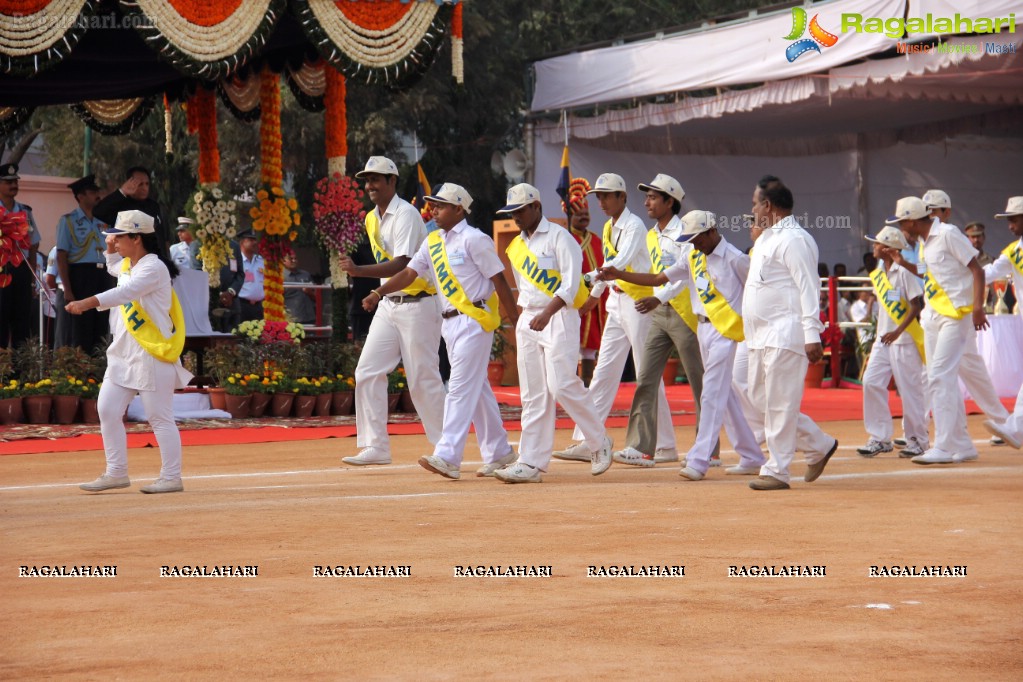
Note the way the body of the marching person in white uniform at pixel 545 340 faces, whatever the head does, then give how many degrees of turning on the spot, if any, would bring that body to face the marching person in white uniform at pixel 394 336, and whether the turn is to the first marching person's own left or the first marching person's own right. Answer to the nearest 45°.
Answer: approximately 90° to the first marching person's own right

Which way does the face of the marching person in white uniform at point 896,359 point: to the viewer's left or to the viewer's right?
to the viewer's left

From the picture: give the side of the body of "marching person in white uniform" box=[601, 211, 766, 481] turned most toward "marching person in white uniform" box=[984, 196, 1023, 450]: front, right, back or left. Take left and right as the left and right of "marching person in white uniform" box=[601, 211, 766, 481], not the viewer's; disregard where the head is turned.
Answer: back

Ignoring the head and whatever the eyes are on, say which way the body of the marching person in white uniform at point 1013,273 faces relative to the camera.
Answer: to the viewer's left

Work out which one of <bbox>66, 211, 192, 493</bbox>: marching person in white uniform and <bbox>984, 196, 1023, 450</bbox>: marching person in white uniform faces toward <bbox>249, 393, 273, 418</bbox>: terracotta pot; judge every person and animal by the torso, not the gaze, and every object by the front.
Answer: <bbox>984, 196, 1023, 450</bbox>: marching person in white uniform

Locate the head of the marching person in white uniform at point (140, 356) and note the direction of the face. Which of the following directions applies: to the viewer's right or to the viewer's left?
to the viewer's left

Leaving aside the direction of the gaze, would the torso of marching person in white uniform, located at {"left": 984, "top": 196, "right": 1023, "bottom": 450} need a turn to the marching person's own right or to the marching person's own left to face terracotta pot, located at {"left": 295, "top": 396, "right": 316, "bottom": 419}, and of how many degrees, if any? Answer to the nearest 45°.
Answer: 0° — they already face it

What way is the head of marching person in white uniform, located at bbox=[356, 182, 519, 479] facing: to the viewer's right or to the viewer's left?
to the viewer's left

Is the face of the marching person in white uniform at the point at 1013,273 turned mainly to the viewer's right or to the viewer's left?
to the viewer's left

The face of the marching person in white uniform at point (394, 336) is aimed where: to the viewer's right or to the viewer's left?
to the viewer's left

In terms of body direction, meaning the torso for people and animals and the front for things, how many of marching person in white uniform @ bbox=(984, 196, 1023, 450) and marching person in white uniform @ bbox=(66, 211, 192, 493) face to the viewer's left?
2

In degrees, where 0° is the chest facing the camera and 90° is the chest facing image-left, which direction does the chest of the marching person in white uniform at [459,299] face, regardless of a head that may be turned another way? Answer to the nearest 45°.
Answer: approximately 45°

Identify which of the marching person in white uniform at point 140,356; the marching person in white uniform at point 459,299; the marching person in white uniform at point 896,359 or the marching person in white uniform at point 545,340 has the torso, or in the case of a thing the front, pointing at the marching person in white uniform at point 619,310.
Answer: the marching person in white uniform at point 896,359

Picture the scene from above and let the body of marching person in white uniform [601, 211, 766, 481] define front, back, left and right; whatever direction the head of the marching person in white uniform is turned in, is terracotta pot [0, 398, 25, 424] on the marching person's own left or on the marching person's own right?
on the marching person's own right

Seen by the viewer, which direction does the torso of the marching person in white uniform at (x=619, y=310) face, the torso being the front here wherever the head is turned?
to the viewer's left
